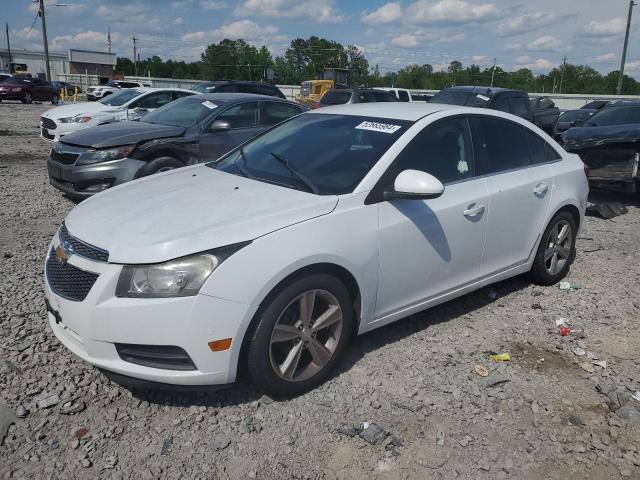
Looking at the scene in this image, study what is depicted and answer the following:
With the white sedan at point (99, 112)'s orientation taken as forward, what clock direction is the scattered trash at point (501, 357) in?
The scattered trash is roughly at 10 o'clock from the white sedan.

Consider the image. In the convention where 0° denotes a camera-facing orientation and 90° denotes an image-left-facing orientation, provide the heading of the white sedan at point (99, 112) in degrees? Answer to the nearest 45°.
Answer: approximately 45°

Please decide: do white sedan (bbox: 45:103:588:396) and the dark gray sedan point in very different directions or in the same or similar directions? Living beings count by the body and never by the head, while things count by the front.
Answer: same or similar directions

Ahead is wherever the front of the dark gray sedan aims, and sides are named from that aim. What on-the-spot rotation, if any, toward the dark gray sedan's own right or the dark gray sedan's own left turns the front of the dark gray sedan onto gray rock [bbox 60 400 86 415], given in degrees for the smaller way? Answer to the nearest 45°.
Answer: approximately 45° to the dark gray sedan's own left

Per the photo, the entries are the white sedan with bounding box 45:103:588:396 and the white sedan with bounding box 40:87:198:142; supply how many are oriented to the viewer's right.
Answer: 0

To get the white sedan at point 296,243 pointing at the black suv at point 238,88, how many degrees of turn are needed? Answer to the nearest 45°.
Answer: approximately 135° to its right

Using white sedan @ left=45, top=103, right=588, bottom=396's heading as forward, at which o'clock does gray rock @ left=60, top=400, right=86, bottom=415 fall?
The gray rock is roughly at 1 o'clock from the white sedan.

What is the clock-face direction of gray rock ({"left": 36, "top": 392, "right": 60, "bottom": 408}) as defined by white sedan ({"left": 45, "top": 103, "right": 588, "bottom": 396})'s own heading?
The gray rock is roughly at 1 o'clock from the white sedan.

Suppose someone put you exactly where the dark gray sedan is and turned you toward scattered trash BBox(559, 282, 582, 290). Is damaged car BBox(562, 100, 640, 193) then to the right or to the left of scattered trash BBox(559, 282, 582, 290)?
left

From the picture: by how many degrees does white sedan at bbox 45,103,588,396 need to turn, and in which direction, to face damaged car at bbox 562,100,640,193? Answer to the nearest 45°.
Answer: approximately 180°

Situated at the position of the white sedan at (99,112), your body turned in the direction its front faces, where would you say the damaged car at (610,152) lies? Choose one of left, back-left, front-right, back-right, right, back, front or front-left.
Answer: left

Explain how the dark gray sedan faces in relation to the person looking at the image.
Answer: facing the viewer and to the left of the viewer

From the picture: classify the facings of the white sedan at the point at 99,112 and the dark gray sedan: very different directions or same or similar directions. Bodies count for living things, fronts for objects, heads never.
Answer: same or similar directions

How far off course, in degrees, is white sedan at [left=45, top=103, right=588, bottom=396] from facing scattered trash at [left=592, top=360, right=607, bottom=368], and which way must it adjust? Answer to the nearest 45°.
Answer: approximately 135° to its left

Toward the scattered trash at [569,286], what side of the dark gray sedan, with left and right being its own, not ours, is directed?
left

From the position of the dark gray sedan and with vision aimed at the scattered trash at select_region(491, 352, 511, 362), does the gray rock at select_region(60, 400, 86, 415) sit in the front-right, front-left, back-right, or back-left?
front-right

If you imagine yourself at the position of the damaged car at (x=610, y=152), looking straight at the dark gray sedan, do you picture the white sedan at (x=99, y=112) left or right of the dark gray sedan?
right

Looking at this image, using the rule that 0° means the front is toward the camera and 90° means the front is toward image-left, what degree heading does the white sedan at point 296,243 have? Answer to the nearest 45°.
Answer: approximately 45°
